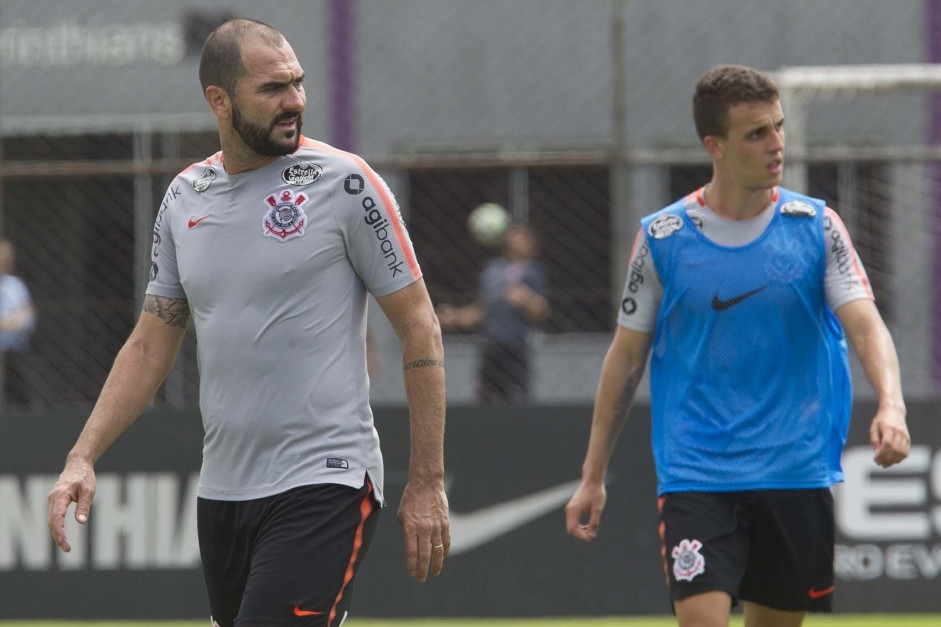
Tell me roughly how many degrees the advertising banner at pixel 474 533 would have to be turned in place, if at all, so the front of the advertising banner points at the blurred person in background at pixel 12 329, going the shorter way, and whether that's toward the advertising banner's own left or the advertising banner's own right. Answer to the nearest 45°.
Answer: approximately 135° to the advertising banner's own right

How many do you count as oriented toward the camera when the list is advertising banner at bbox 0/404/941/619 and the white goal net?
2

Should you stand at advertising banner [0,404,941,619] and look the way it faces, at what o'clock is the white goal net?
The white goal net is roughly at 8 o'clock from the advertising banner.

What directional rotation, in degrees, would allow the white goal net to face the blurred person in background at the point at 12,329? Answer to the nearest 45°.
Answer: approximately 90° to its right

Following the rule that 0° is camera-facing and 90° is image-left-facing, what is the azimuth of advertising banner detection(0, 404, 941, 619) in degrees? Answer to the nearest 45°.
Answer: approximately 0°

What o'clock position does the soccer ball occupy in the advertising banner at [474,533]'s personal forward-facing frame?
The soccer ball is roughly at 6 o'clock from the advertising banner.

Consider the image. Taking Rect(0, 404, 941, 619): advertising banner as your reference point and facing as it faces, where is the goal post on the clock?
The goal post is roughly at 8 o'clock from the advertising banner.

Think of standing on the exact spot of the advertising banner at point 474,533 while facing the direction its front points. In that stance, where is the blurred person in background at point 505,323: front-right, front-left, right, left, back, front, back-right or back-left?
back
